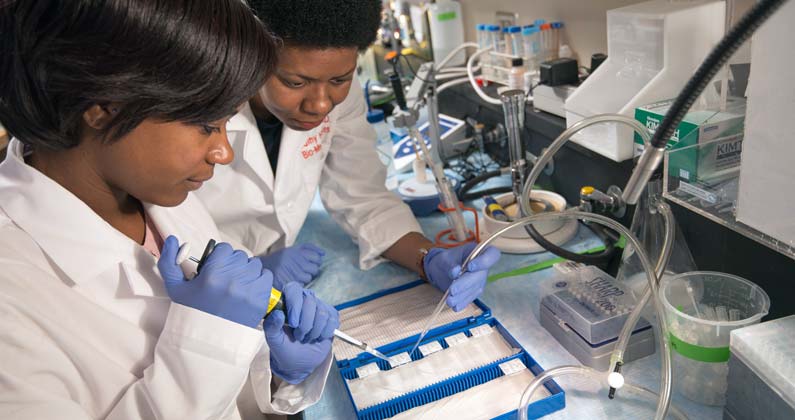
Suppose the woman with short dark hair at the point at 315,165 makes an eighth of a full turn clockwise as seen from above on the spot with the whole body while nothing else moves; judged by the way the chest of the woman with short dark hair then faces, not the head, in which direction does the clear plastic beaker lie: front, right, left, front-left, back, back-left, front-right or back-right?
front-left

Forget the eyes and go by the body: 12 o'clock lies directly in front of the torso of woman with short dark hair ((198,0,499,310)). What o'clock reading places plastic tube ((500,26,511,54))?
The plastic tube is roughly at 9 o'clock from the woman with short dark hair.

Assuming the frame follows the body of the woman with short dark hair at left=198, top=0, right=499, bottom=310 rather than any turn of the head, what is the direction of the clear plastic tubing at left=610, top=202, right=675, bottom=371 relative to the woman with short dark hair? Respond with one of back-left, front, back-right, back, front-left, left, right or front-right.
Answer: front

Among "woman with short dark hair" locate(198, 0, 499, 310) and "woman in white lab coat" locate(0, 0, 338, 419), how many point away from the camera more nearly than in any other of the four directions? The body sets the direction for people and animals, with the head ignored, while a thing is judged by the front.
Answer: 0

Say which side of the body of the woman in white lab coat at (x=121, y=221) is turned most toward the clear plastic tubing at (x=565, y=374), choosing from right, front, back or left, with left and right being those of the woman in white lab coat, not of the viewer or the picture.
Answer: front

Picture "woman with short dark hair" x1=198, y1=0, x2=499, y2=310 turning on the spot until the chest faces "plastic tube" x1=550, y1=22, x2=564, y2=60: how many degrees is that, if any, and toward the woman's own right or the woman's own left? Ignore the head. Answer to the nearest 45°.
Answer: approximately 90° to the woman's own left

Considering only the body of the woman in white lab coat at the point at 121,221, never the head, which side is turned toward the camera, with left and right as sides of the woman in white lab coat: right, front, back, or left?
right

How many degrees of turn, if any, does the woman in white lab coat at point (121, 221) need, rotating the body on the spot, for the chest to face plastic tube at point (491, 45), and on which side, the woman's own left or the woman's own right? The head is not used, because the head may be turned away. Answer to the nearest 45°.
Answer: approximately 45° to the woman's own left

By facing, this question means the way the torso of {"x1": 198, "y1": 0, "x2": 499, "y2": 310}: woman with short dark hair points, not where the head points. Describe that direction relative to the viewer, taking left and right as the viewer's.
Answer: facing the viewer and to the right of the viewer

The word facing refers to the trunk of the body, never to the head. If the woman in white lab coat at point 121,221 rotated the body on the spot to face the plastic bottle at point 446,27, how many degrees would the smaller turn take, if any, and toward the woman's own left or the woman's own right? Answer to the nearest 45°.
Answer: approximately 45° to the woman's own left

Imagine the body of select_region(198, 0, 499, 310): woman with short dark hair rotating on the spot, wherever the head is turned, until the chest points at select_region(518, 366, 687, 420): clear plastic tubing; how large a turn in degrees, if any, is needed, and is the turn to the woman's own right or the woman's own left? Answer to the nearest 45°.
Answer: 0° — they already face it

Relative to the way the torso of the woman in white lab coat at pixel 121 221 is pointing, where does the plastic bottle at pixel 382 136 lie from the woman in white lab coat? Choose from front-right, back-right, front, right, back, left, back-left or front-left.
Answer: front-left
